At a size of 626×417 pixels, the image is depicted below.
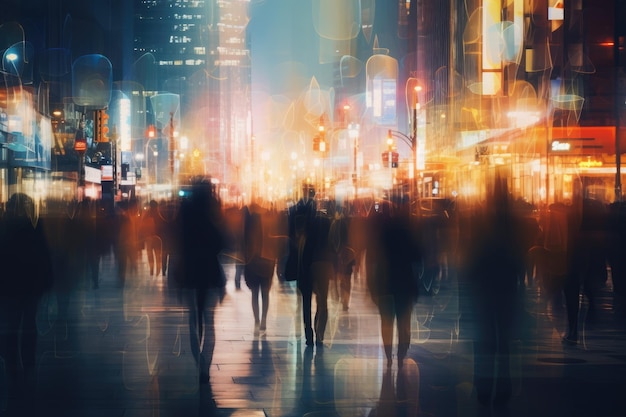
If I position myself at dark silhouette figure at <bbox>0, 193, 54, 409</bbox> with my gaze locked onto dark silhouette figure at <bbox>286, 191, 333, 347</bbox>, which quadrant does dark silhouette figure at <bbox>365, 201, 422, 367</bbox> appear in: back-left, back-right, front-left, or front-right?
front-right
